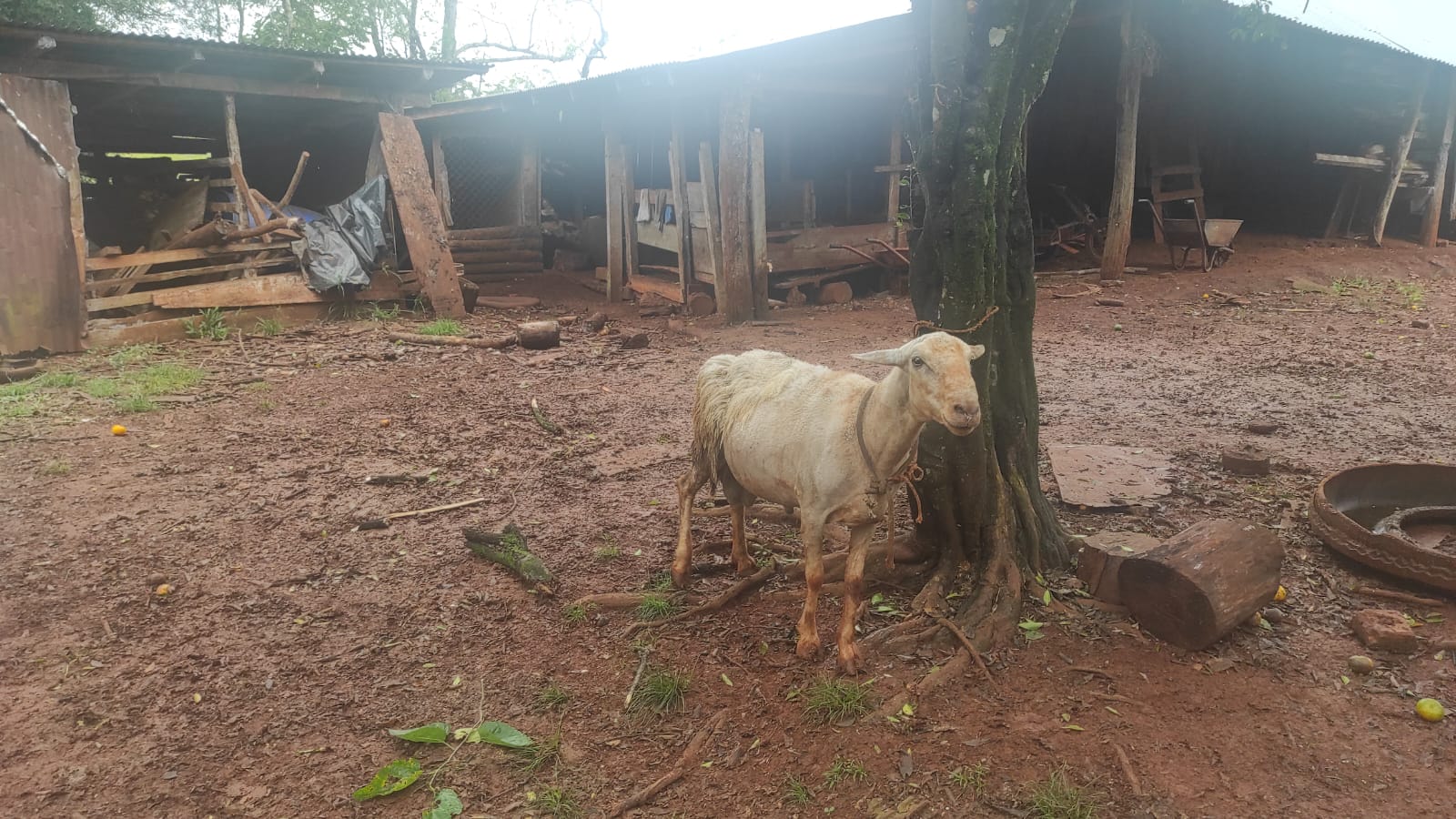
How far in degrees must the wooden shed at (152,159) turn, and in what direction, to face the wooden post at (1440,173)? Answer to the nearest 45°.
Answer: approximately 45° to its left

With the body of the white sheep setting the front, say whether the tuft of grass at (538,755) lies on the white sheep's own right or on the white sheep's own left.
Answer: on the white sheep's own right

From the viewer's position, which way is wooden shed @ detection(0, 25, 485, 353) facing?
facing the viewer and to the right of the viewer

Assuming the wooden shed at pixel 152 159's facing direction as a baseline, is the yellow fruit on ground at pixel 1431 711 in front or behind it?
in front

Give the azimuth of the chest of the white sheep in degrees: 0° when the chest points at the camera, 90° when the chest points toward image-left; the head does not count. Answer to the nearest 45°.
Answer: approximately 315°

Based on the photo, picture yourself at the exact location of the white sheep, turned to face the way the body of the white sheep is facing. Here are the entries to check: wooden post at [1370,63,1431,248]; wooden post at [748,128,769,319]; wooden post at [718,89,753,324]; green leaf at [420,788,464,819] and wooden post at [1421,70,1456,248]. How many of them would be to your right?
1

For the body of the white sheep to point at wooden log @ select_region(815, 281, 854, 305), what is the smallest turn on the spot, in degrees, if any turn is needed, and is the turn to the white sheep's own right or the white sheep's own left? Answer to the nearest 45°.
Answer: approximately 135° to the white sheep's own left

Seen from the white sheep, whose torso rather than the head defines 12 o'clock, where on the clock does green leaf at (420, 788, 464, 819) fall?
The green leaf is roughly at 3 o'clock from the white sheep.

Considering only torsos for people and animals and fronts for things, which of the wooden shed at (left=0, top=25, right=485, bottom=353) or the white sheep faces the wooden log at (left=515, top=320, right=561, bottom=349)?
the wooden shed

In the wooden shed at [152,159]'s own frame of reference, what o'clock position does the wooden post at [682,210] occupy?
The wooden post is roughly at 11 o'clock from the wooden shed.

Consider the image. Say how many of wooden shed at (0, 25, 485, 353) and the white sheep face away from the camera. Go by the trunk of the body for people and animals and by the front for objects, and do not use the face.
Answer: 0

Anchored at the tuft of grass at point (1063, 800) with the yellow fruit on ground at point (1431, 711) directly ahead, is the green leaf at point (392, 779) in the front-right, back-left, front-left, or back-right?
back-left

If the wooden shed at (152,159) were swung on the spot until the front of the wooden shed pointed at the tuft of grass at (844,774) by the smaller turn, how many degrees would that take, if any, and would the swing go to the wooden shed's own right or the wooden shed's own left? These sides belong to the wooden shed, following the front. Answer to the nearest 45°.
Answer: approximately 45° to the wooden shed's own right
